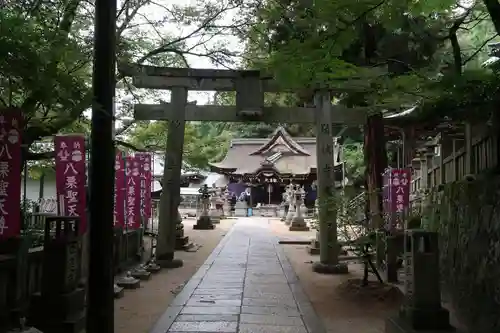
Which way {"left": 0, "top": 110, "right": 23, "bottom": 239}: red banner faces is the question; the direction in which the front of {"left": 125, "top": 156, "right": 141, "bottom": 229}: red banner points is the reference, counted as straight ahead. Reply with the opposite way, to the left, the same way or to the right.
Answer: the same way

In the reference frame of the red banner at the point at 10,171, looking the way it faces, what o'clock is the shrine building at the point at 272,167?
The shrine building is roughly at 7 o'clock from the red banner.

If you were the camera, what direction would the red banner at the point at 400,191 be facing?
facing the viewer

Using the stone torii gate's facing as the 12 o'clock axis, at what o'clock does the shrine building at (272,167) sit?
The shrine building is roughly at 6 o'clock from the stone torii gate.

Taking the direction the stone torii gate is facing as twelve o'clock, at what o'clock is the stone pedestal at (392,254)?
The stone pedestal is roughly at 10 o'clock from the stone torii gate.

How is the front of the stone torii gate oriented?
toward the camera

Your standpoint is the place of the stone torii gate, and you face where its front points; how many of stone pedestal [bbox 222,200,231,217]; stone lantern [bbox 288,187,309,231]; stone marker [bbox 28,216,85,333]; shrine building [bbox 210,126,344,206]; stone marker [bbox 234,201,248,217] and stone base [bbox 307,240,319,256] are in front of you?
1

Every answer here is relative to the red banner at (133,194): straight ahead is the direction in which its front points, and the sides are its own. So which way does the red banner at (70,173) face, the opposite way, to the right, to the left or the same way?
the same way

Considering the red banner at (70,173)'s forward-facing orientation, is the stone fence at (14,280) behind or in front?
in front

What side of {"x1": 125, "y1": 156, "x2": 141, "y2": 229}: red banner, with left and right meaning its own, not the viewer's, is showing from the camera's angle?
front

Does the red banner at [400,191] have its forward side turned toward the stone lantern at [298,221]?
no
